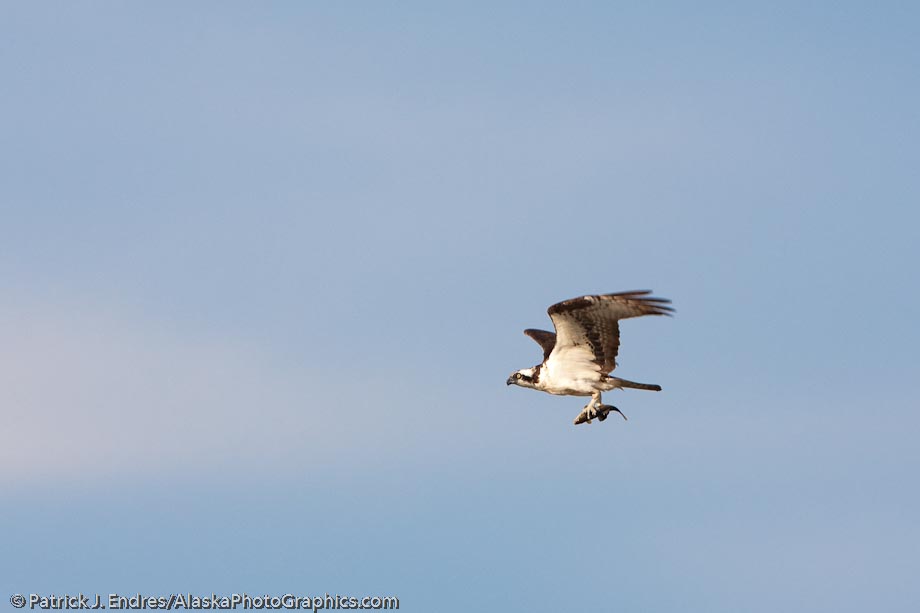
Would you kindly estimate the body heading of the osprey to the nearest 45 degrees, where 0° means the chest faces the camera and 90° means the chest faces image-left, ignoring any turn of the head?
approximately 90°
